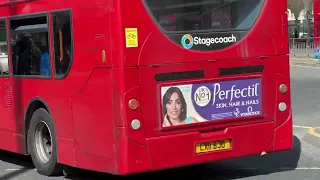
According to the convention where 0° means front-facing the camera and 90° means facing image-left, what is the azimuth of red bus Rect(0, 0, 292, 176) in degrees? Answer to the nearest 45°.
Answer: approximately 135°

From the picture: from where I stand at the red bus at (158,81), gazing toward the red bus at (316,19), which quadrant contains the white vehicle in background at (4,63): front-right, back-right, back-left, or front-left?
front-left

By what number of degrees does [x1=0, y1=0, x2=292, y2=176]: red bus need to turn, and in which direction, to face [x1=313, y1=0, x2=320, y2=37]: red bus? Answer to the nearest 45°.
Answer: approximately 45° to its right

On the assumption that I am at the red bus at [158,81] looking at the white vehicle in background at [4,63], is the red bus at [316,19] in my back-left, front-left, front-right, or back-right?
front-right
